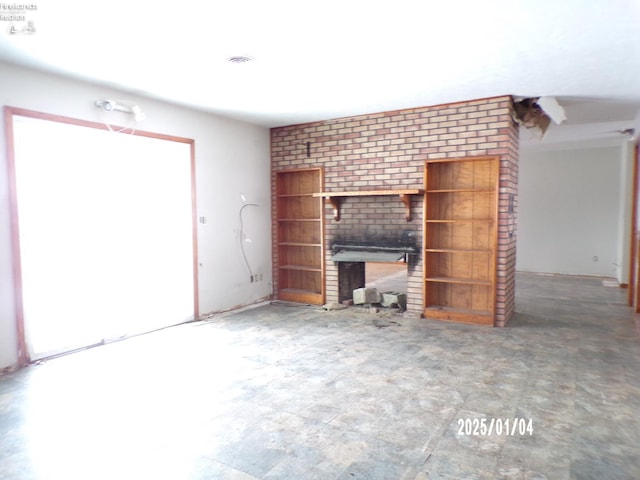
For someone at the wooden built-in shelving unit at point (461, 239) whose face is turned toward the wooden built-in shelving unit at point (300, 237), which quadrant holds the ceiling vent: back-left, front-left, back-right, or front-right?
front-left

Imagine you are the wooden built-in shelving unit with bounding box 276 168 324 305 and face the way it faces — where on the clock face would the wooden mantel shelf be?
The wooden mantel shelf is roughly at 9 o'clock from the wooden built-in shelving unit.

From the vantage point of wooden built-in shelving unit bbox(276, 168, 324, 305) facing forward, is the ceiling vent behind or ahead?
ahead

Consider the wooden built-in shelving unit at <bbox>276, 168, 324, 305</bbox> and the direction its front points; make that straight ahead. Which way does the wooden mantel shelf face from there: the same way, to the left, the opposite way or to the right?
the same way

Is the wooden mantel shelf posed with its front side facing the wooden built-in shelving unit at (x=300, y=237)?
no

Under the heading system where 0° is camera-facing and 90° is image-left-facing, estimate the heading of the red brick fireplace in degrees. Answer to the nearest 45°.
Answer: approximately 45°

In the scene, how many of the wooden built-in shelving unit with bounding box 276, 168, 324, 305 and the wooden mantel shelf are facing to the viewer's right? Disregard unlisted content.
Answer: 0

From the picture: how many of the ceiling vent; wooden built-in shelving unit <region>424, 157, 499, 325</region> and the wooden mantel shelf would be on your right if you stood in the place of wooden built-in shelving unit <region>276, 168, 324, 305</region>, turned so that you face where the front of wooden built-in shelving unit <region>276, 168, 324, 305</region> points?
0

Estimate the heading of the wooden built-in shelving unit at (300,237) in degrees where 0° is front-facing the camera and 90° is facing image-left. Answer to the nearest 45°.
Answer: approximately 45°

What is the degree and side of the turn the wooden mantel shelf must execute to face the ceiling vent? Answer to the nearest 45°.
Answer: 0° — it already faces it

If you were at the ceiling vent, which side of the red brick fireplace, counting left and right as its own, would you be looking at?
front

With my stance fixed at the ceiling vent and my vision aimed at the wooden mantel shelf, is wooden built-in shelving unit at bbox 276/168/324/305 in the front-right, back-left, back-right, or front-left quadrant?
front-left

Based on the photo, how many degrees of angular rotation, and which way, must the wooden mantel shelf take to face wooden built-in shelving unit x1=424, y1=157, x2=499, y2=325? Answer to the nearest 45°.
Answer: approximately 135° to its left

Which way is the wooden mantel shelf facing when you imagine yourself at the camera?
facing the viewer and to the left of the viewer
